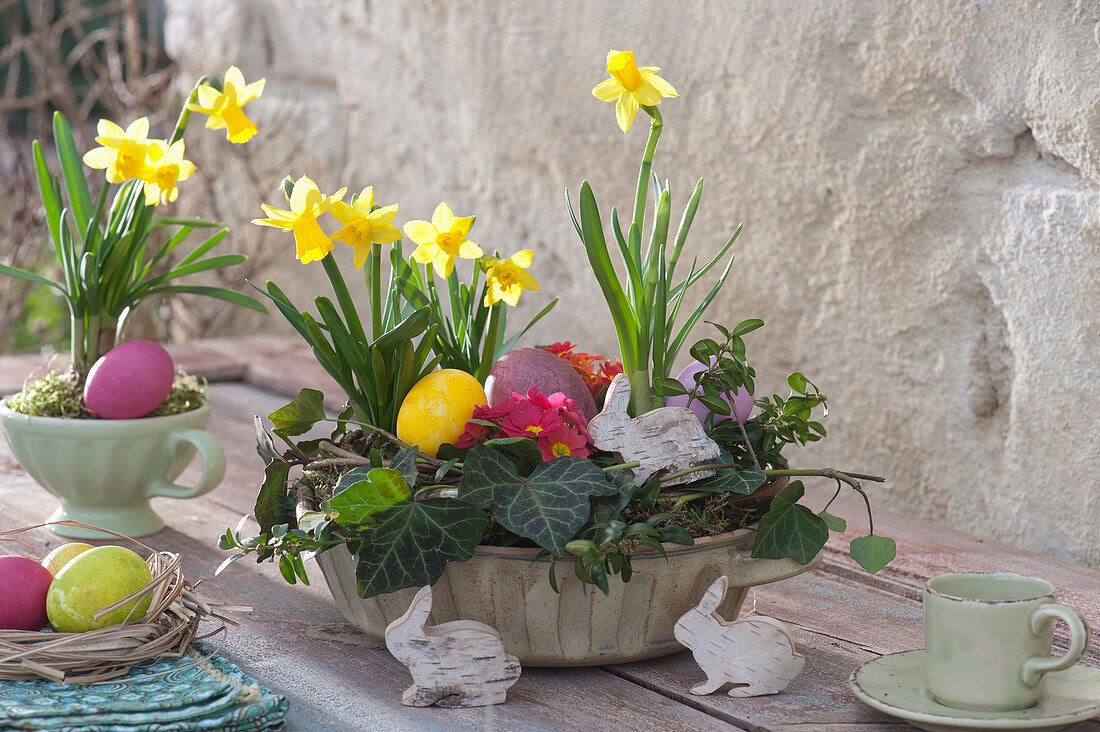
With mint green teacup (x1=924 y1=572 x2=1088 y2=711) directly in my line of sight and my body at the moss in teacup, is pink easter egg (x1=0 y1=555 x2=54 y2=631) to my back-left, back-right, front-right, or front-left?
front-right

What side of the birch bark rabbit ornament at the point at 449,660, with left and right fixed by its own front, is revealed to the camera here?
left

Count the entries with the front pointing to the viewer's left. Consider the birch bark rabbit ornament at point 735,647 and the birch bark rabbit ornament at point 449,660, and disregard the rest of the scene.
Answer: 2

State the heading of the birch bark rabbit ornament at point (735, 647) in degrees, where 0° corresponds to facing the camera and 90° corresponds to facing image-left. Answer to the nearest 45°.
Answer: approximately 90°

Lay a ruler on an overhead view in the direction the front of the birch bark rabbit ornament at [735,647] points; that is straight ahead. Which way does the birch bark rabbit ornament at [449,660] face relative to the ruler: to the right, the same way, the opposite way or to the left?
the same way
